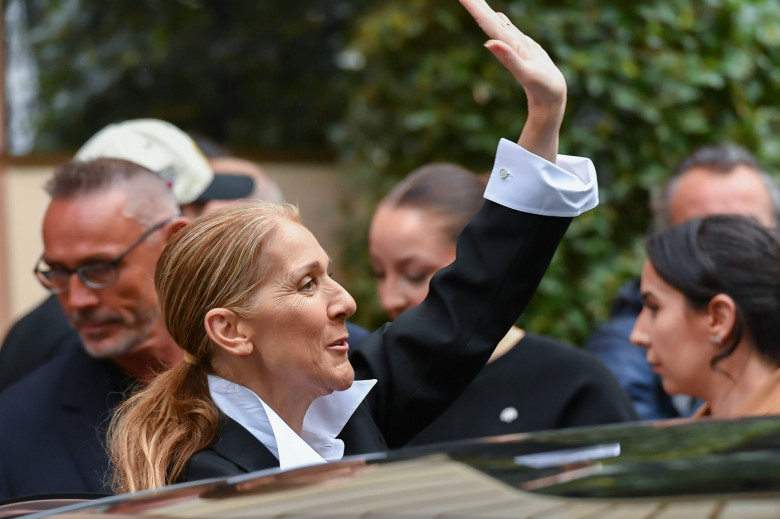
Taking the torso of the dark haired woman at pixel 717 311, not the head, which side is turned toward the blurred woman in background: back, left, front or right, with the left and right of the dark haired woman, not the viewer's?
front

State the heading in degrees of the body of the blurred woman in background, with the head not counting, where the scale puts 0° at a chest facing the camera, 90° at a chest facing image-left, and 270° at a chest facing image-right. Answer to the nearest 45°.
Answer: approximately 45°

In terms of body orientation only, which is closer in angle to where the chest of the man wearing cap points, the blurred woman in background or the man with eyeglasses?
the blurred woman in background

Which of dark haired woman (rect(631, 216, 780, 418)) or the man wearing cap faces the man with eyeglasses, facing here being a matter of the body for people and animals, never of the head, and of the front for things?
the dark haired woman

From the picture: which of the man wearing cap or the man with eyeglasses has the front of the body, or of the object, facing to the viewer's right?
the man wearing cap

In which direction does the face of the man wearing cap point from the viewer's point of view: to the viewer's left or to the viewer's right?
to the viewer's right

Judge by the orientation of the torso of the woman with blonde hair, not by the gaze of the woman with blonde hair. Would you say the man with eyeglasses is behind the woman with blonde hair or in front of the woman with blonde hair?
behind

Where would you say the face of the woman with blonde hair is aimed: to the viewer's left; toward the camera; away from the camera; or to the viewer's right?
to the viewer's right

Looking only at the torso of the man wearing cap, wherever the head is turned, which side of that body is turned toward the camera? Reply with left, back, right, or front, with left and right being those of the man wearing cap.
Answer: right

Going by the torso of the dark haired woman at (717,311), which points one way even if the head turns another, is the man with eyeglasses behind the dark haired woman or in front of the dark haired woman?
in front

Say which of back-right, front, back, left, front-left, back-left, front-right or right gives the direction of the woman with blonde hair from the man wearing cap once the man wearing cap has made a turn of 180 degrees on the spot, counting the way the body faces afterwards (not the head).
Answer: left

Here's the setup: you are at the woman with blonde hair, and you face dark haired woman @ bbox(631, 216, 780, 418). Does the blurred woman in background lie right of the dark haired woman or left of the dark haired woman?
left

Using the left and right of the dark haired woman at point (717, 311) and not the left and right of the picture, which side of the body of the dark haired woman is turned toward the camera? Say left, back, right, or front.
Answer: left

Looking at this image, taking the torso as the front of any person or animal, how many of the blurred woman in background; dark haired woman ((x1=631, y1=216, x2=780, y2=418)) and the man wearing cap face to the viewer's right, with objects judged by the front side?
1

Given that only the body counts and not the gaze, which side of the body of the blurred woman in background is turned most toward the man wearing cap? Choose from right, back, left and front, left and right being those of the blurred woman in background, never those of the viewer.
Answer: right

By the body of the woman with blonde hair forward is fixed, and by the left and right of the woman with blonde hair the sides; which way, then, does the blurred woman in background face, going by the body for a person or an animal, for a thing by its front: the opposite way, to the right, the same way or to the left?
to the right

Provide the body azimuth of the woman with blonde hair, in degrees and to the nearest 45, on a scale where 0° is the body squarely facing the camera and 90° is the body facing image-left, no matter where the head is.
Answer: approximately 315°
